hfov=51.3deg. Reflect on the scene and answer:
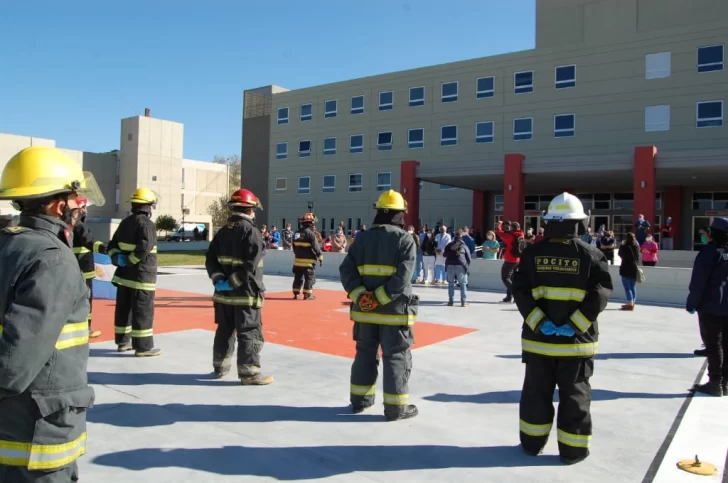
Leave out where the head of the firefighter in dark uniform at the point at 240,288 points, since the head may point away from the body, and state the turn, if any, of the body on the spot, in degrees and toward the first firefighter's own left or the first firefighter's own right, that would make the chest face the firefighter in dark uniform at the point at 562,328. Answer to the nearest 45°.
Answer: approximately 90° to the first firefighter's own right

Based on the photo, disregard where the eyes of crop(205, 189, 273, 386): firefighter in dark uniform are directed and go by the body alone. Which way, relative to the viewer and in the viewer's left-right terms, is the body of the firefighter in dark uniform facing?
facing away from the viewer and to the right of the viewer

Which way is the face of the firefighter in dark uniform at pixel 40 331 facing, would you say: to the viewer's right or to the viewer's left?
to the viewer's right

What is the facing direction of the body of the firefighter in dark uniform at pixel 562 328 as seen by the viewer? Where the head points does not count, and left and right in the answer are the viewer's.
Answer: facing away from the viewer

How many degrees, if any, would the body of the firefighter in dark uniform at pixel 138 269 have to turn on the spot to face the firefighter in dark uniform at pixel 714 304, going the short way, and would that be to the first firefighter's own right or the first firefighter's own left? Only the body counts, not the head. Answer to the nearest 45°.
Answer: approximately 90° to the first firefighter's own right

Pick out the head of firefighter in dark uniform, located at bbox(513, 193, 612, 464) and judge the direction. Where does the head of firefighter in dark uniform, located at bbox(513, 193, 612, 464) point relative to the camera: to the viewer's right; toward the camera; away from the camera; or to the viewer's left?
away from the camera

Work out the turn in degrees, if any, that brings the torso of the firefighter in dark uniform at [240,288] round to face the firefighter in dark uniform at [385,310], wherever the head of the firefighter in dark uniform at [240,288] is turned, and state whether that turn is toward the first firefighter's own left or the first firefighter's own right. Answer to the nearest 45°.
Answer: approximately 90° to the first firefighter's own right
